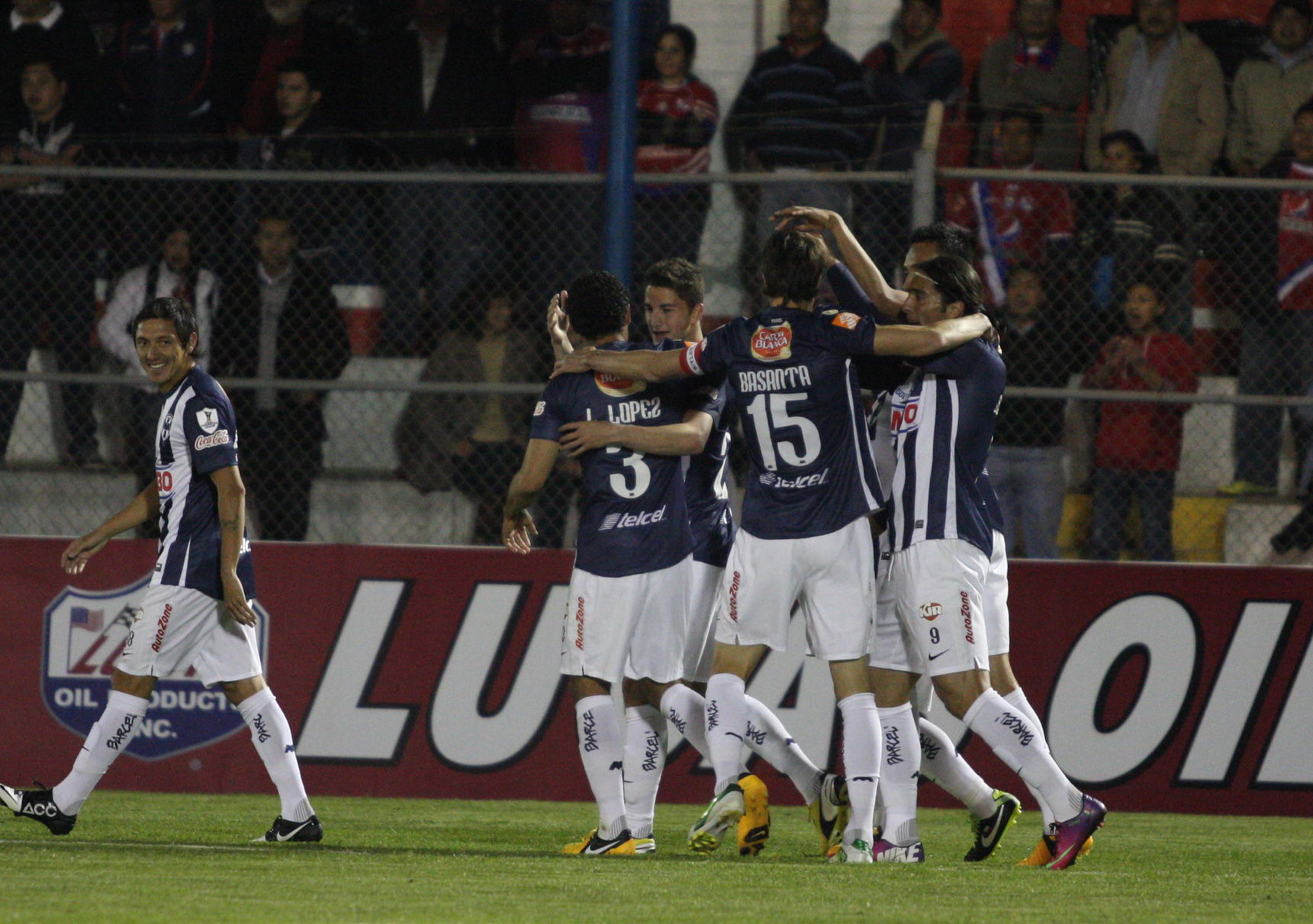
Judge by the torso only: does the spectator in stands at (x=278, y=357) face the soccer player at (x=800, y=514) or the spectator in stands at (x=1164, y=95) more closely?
the soccer player

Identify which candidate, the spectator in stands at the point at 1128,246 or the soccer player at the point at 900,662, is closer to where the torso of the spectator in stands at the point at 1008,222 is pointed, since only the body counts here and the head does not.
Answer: the soccer player

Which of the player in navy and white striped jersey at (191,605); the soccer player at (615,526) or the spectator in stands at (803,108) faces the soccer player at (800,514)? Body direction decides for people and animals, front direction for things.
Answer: the spectator in stands

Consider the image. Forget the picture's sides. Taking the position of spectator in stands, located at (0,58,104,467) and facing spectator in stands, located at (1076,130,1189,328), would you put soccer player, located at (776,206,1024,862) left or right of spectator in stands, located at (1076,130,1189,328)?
right

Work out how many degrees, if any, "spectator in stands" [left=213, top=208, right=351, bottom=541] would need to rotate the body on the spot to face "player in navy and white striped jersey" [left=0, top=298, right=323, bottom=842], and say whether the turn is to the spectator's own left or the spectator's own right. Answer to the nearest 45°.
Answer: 0° — they already face them

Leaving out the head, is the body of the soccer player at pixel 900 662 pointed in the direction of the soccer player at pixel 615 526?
yes

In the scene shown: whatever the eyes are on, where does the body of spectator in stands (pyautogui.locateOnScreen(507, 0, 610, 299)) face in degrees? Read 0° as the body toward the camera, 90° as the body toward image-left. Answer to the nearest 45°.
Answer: approximately 0°
